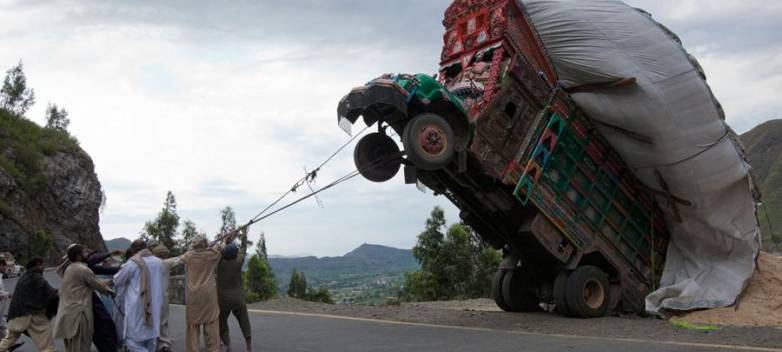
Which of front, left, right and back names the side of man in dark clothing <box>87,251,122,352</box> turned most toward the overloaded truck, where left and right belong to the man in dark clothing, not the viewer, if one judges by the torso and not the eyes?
front

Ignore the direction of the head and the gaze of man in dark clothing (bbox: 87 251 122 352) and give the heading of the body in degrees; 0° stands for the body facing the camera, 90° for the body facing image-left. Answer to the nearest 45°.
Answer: approximately 270°

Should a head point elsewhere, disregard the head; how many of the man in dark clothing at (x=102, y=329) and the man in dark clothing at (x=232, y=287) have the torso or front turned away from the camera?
1

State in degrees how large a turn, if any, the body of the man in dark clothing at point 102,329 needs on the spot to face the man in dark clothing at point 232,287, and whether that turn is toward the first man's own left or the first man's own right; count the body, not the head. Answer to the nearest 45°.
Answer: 0° — they already face them

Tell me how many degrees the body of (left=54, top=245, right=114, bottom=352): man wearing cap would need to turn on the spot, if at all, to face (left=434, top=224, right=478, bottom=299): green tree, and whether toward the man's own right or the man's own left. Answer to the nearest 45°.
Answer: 0° — they already face it

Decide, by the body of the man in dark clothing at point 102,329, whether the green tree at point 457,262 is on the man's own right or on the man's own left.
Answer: on the man's own left
